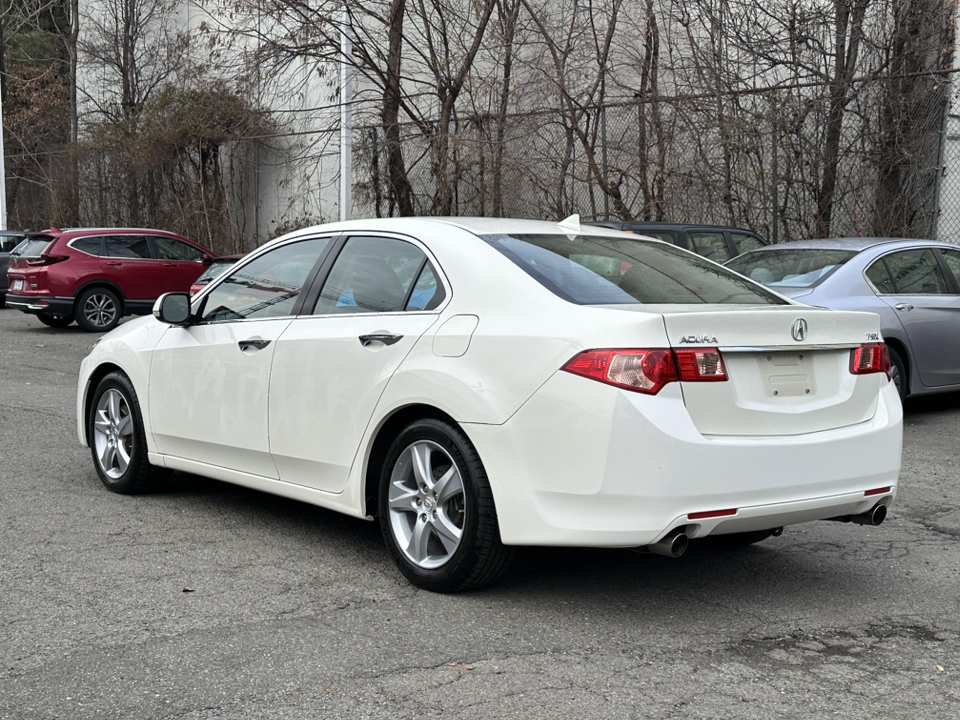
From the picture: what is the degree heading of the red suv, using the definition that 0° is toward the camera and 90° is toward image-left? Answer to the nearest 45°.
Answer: approximately 225°

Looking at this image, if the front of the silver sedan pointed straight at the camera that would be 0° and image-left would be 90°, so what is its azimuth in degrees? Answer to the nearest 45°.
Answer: approximately 225°

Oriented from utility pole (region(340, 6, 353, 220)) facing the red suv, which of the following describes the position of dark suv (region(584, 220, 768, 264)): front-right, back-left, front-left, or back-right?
back-left

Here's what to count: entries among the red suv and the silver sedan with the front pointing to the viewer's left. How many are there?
0

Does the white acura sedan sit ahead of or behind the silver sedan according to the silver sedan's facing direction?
behind

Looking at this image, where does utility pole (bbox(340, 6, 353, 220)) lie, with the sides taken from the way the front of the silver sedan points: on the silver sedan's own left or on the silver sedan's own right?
on the silver sedan's own left

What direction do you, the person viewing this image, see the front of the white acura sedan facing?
facing away from the viewer and to the left of the viewer
